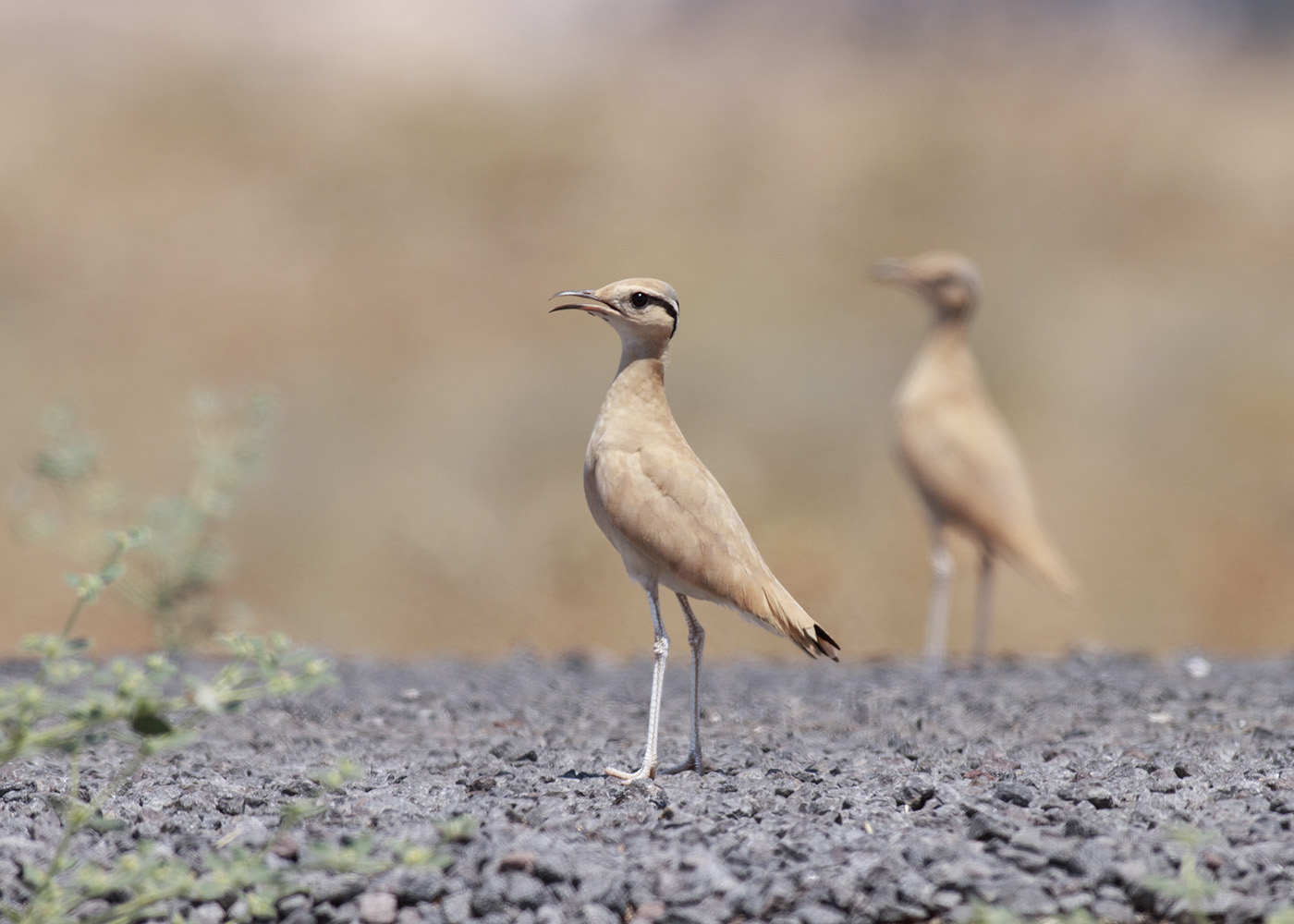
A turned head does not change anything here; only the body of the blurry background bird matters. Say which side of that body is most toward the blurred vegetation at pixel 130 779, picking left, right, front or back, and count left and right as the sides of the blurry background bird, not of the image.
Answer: left

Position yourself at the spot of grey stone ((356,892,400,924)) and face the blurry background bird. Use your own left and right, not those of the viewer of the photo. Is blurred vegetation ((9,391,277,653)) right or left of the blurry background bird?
left

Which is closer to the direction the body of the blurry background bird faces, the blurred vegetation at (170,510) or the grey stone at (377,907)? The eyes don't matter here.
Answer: the blurred vegetation

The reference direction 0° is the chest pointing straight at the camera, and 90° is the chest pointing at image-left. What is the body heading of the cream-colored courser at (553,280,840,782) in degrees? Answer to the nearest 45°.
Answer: approximately 90°

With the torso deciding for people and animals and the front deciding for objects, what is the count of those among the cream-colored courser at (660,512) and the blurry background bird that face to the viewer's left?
2

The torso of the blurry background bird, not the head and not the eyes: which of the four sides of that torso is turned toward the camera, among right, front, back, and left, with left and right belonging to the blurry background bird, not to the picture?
left

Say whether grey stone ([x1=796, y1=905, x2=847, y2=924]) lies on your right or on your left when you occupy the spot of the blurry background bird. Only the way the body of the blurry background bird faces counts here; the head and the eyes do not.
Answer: on your left

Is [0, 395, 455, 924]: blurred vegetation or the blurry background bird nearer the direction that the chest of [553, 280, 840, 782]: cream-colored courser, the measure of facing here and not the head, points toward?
the blurred vegetation
